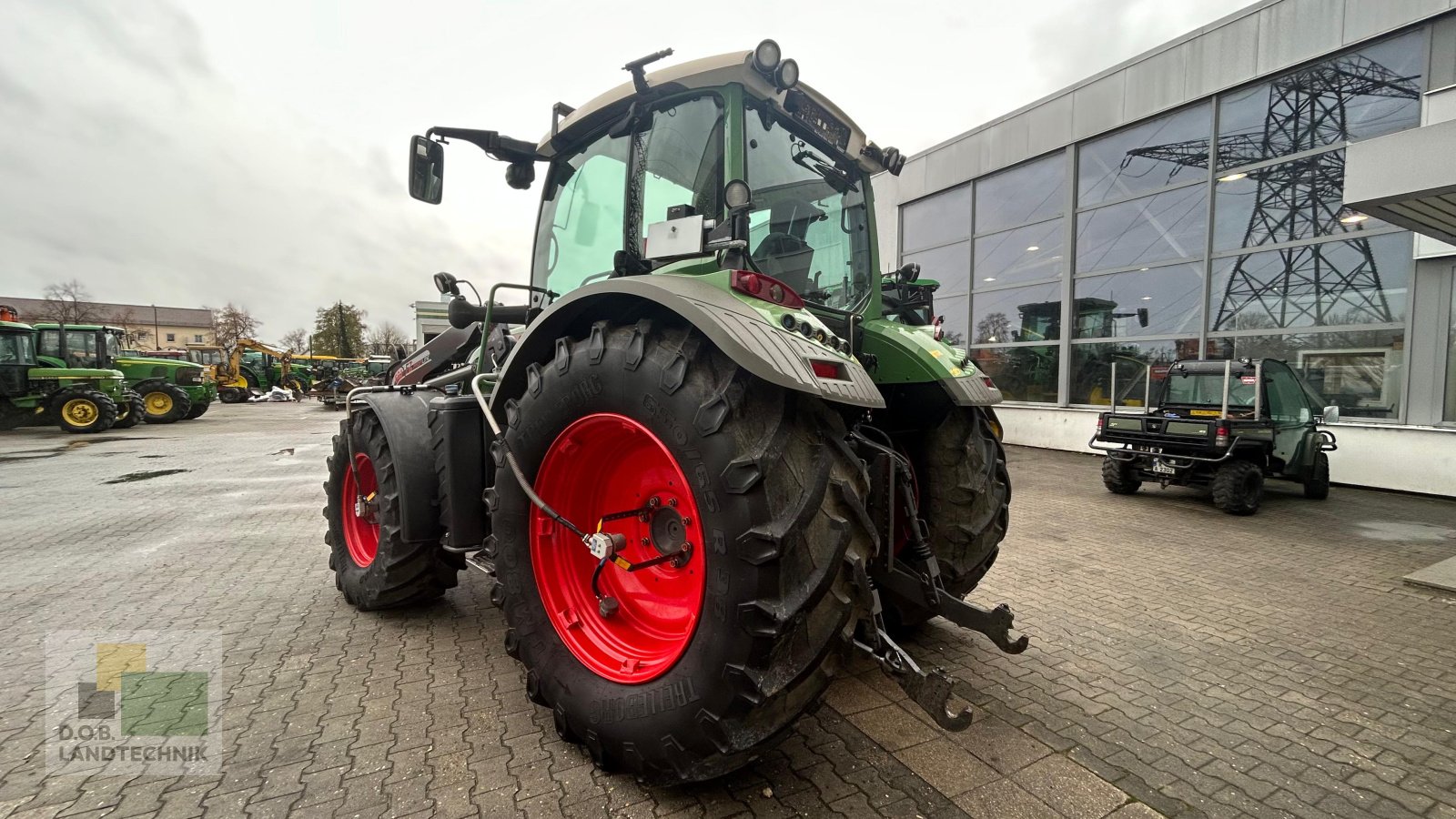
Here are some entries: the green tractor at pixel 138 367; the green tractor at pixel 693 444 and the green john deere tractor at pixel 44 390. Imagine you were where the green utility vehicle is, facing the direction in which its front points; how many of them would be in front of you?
0

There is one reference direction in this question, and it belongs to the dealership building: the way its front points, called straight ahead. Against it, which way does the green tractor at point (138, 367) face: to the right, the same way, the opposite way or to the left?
the opposite way

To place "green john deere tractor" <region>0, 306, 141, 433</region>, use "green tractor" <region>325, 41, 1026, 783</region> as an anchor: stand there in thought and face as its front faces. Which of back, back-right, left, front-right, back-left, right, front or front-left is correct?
front

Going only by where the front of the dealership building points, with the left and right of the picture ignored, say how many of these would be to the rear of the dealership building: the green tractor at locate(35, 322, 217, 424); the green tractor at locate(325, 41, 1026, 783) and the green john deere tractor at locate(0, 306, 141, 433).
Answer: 0

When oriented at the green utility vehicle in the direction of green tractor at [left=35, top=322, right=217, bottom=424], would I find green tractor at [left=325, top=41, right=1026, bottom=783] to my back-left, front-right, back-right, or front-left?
front-left

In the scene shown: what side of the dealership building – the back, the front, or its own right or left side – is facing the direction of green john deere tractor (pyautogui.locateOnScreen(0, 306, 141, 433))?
front

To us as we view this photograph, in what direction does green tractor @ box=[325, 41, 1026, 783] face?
facing away from the viewer and to the left of the viewer

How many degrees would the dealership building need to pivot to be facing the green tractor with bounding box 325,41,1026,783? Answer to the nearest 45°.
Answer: approximately 45° to its left

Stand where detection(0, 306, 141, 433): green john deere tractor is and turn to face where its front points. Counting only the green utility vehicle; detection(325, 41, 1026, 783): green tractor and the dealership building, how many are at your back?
0

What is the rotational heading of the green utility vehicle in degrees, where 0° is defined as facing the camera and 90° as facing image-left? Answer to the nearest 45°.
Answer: approximately 225°

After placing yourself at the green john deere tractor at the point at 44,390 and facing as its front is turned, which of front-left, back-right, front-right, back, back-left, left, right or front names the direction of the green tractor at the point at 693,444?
front-right

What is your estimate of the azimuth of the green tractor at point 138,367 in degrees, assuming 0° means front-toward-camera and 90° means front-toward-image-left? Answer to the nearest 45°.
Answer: approximately 315°

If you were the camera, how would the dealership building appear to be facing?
facing the viewer and to the left of the viewer

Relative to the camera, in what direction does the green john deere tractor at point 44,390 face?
facing the viewer and to the right of the viewer

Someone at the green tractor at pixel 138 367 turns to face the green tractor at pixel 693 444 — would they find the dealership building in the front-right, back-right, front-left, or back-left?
front-left

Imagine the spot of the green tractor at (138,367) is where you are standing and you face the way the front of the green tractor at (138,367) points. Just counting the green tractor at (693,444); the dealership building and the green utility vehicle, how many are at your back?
0

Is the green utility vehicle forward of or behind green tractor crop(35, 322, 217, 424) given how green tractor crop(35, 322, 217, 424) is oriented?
forward

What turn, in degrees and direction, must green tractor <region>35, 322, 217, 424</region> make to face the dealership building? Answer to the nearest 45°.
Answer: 0° — it already faces it
